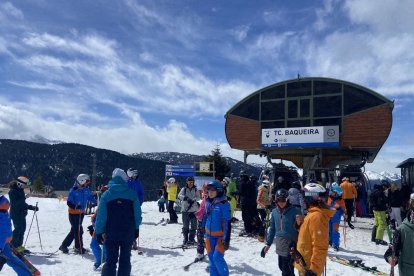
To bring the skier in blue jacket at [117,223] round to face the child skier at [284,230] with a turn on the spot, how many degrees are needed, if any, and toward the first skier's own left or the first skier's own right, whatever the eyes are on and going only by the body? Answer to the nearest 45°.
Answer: approximately 90° to the first skier's own right

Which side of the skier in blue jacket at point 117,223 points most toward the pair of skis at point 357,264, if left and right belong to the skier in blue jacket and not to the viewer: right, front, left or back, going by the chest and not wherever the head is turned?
right

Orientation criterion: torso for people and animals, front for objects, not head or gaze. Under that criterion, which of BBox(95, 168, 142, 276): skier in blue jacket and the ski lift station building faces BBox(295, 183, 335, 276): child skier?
the ski lift station building

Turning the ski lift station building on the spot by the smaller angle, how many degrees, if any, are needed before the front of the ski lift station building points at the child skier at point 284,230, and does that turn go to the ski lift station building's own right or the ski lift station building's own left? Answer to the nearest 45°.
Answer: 0° — it already faces them

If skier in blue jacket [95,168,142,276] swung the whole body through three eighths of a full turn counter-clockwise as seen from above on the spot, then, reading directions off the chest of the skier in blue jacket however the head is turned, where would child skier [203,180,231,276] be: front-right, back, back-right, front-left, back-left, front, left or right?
back-left

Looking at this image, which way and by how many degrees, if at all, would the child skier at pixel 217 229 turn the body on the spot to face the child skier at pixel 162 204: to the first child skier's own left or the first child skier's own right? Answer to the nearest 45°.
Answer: approximately 135° to the first child skier's own right

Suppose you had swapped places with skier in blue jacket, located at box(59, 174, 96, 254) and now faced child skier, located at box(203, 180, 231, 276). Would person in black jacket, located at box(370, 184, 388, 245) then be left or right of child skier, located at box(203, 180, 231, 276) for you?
left

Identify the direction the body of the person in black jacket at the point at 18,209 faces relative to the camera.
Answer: to the viewer's right

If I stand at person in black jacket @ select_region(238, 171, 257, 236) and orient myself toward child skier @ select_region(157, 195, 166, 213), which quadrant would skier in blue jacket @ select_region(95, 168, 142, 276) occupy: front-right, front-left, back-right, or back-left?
back-left

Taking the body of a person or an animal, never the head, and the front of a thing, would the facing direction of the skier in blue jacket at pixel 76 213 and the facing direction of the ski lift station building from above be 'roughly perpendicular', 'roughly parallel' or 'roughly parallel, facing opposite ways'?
roughly perpendicular

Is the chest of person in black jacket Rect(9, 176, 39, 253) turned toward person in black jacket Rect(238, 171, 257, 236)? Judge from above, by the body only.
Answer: yes

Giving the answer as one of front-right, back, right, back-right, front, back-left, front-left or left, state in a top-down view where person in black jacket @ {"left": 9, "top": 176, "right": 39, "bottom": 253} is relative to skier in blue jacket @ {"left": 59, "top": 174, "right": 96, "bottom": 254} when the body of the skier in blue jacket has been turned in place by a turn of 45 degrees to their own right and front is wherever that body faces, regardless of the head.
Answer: right

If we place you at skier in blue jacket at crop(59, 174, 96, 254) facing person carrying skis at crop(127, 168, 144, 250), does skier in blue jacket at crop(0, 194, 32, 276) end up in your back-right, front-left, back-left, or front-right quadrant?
back-right

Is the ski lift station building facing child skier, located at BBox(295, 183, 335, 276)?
yes

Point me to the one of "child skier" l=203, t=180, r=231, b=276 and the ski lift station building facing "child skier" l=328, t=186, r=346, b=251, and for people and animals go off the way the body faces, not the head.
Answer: the ski lift station building

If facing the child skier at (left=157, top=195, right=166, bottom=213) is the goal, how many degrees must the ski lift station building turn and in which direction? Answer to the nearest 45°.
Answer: approximately 45° to its right

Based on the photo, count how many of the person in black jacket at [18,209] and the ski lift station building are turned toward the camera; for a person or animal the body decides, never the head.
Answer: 1
